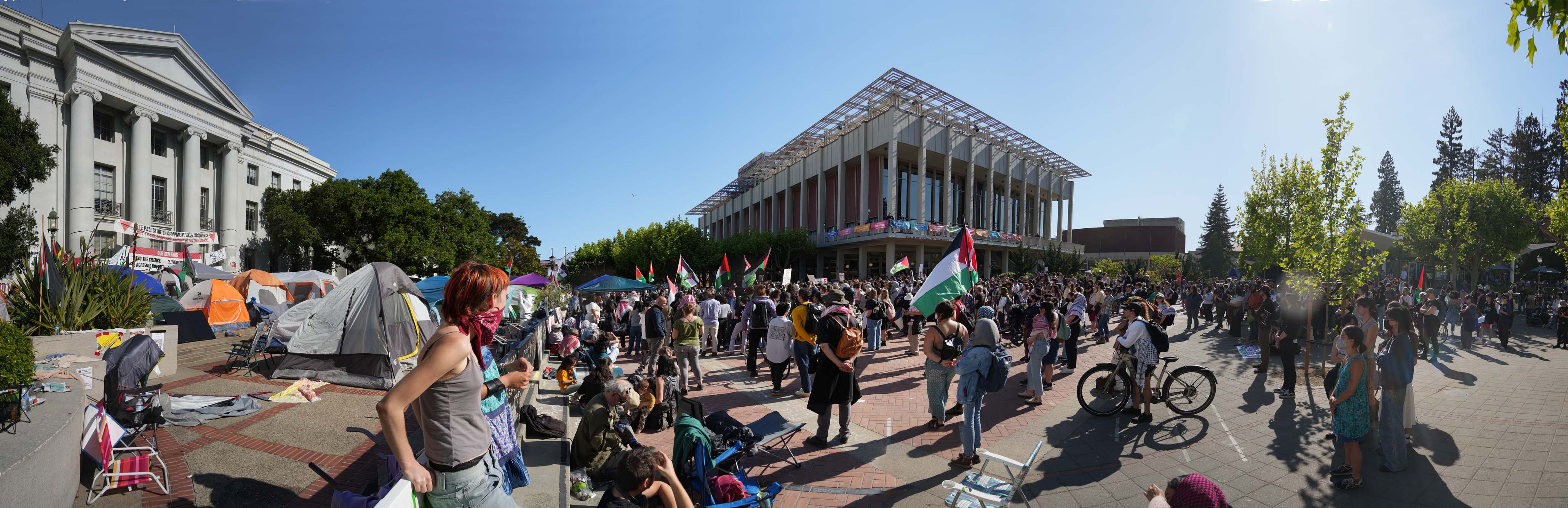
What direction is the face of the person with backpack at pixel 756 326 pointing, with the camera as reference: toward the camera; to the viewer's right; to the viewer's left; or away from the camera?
away from the camera

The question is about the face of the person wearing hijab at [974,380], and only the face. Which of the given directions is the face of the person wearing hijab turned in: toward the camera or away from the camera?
away from the camera

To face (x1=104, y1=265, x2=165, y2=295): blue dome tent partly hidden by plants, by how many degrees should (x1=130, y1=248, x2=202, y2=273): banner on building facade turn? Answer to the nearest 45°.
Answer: approximately 45° to its right

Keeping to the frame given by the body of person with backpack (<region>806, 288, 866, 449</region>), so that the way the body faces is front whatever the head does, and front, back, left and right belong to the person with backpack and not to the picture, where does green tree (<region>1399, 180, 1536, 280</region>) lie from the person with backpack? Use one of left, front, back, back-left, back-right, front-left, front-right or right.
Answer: right

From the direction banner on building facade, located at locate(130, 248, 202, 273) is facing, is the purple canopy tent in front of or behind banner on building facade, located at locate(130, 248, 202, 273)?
in front

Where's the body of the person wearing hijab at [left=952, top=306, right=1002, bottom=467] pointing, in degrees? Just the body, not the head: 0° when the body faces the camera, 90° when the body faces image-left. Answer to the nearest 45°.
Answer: approximately 135°

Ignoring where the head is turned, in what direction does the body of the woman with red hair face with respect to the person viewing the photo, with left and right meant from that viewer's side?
facing to the right of the viewer

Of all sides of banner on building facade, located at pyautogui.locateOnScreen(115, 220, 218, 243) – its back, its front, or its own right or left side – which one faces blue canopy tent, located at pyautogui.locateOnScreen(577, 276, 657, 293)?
front

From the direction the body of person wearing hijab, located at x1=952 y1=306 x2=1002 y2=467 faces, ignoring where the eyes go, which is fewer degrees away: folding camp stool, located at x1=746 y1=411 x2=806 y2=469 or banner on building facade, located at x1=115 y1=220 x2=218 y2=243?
the banner on building facade

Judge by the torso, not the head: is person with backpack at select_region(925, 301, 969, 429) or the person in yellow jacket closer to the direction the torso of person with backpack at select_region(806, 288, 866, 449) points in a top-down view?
the person in yellow jacket

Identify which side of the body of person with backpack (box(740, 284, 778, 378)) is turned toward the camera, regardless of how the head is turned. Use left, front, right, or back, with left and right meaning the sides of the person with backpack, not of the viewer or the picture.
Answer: back
